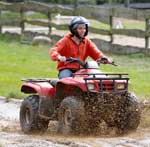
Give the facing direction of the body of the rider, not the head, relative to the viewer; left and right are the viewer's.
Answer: facing the viewer and to the right of the viewer

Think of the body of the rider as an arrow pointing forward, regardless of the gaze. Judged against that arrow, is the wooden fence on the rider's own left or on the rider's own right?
on the rider's own left

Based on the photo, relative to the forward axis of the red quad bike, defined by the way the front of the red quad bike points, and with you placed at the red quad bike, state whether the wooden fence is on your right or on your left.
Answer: on your left
